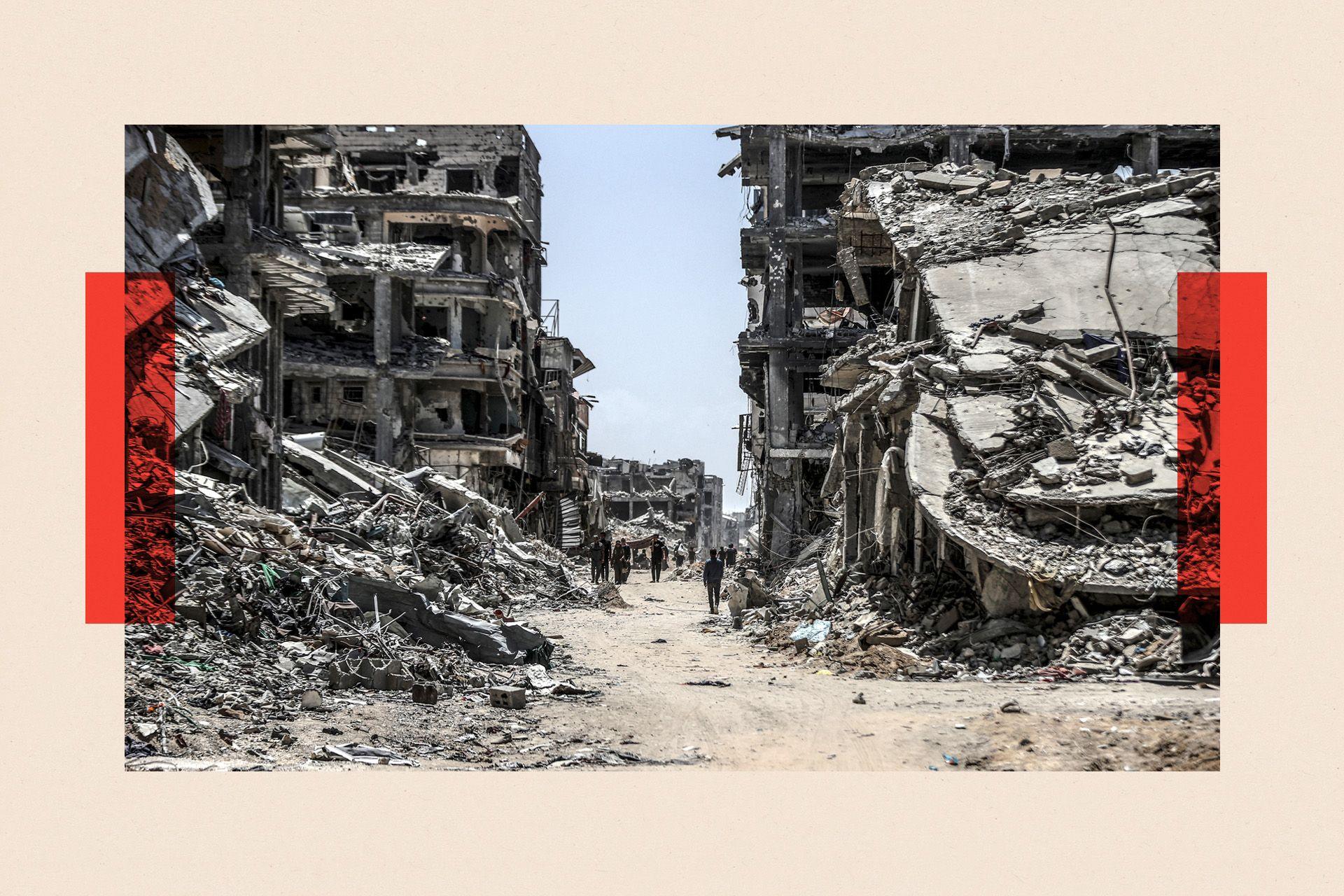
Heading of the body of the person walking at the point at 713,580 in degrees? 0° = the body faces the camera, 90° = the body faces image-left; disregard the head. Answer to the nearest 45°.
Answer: approximately 180°

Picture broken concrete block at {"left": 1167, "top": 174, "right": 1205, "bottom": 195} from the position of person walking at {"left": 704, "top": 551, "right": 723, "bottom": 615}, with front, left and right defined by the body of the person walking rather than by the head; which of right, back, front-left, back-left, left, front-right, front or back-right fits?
back-right

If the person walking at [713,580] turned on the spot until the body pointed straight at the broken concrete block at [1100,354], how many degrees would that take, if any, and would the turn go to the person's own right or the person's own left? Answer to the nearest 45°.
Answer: approximately 135° to the person's own right

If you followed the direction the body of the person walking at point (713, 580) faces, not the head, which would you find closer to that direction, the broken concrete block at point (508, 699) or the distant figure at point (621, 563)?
the distant figure
